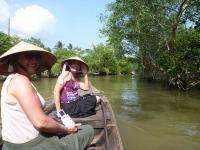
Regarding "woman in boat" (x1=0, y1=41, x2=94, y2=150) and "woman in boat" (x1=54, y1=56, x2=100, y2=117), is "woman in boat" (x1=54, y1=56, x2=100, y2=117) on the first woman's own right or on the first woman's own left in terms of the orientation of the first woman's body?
on the first woman's own left

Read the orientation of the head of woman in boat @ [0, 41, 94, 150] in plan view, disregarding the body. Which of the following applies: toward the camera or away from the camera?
toward the camera

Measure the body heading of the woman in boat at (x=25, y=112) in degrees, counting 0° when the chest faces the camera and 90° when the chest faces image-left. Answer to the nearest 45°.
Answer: approximately 270°

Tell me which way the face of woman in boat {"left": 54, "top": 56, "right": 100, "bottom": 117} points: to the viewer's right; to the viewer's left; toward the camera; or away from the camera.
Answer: toward the camera

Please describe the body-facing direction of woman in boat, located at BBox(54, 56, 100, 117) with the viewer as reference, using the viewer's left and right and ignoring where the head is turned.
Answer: facing the viewer and to the right of the viewer

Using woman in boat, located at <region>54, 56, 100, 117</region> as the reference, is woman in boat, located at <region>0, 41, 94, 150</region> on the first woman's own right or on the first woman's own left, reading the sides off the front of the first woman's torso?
on the first woman's own right
